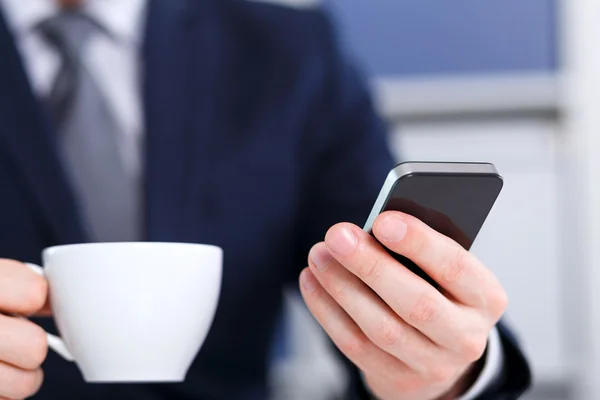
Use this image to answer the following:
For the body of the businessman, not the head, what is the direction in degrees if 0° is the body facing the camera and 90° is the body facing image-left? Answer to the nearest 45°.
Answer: approximately 0°
